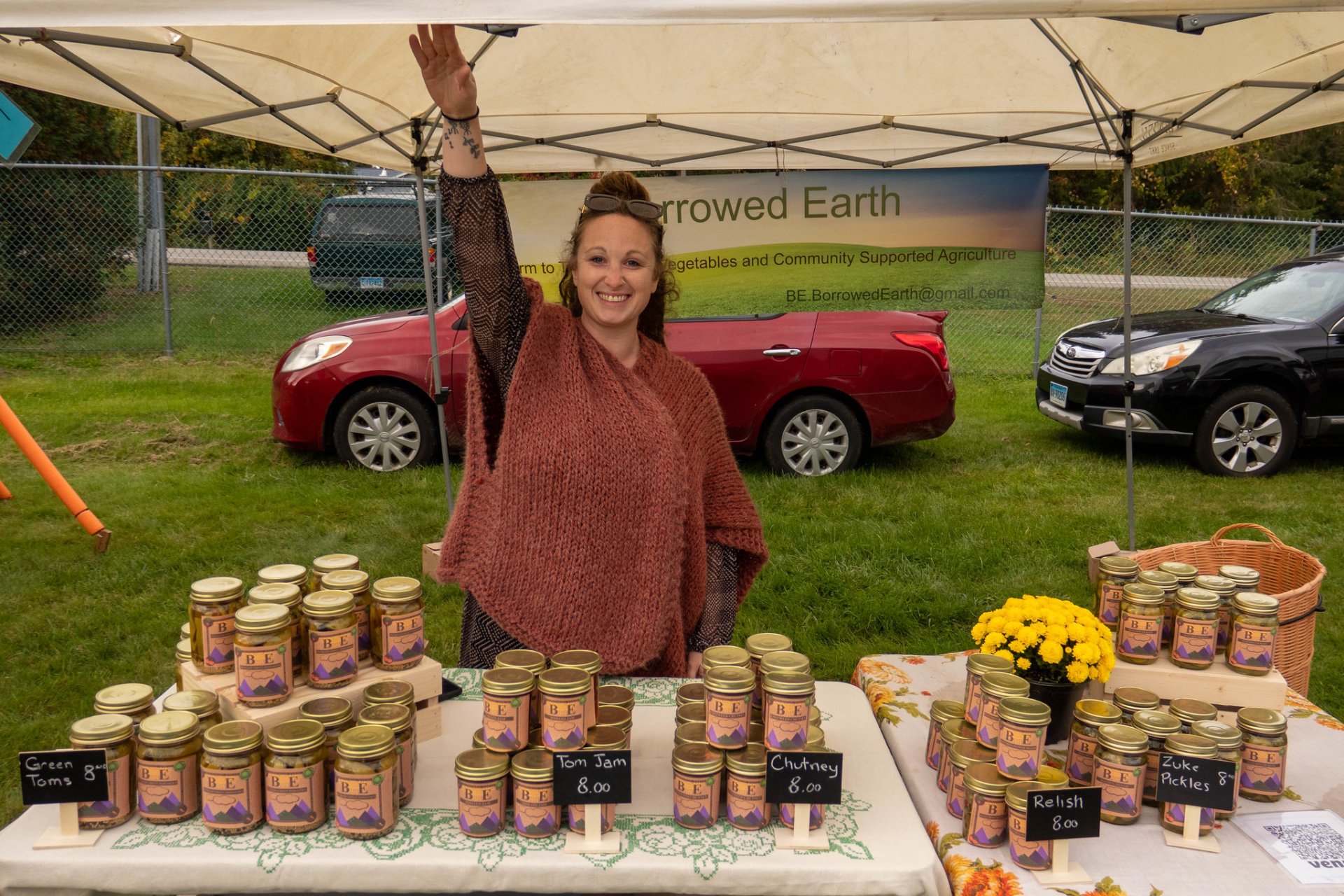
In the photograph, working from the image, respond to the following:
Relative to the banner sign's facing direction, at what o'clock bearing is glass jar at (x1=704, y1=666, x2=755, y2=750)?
The glass jar is roughly at 12 o'clock from the banner sign.

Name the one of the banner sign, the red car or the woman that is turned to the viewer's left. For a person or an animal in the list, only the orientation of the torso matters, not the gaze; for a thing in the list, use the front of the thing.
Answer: the red car

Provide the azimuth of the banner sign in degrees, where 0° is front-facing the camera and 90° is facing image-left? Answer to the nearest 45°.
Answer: approximately 0°

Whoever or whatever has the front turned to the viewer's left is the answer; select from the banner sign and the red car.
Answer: the red car

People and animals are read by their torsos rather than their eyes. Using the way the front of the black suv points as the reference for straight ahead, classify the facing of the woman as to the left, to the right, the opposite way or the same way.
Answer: to the left

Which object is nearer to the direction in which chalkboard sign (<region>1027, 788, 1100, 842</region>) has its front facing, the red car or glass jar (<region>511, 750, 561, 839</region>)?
the glass jar

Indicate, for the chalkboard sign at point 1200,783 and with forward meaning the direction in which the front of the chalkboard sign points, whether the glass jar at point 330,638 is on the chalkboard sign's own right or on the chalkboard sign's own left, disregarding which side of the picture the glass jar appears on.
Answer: on the chalkboard sign's own right

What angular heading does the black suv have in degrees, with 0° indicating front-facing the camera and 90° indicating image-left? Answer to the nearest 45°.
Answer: approximately 45°

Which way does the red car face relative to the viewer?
to the viewer's left

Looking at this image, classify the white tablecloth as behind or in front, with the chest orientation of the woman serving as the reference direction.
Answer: in front
